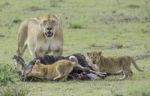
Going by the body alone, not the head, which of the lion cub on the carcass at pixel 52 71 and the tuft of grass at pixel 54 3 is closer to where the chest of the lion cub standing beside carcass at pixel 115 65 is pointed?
the lion cub on the carcass

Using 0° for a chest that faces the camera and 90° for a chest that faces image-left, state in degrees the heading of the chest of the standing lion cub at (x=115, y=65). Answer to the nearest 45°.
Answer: approximately 90°

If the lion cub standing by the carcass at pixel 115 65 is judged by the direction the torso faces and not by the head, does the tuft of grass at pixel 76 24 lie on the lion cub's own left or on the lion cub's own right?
on the lion cub's own right

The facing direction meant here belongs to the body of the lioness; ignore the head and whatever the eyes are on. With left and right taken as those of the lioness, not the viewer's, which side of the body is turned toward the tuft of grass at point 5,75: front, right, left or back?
right

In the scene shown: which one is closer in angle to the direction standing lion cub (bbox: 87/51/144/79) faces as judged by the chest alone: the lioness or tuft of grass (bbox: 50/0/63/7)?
the lioness
